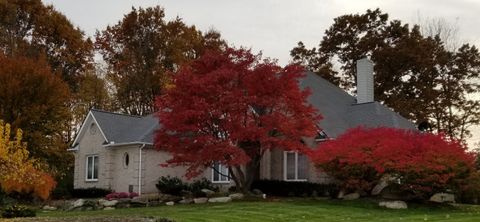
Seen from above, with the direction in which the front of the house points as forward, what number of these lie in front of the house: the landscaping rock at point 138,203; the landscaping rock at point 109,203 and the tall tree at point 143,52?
2

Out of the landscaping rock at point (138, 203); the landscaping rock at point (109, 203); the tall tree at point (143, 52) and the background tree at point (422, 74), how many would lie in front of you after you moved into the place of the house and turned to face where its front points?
2

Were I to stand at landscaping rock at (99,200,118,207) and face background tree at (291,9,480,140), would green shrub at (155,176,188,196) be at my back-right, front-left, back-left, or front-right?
front-left

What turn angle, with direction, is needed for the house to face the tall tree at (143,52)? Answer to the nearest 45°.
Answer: approximately 180°

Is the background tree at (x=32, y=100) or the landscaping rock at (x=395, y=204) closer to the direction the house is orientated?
the landscaping rock

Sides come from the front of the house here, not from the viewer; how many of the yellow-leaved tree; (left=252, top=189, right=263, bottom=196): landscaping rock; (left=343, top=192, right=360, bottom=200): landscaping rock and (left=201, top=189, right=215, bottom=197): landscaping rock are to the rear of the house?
0

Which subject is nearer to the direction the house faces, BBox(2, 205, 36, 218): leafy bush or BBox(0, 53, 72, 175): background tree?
the leafy bush

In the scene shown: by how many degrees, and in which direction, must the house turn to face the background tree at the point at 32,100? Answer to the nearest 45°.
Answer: approximately 90° to its right

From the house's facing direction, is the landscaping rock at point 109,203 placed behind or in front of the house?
in front

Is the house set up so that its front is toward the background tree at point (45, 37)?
no

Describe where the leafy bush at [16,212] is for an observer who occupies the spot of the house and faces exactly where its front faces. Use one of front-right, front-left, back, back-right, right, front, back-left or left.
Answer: front

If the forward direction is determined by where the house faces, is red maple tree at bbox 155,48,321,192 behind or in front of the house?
in front

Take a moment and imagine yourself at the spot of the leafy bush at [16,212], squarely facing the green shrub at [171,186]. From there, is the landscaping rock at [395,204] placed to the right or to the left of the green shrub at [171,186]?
right

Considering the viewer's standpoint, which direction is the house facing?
facing the viewer

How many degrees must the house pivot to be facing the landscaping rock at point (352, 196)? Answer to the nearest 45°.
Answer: approximately 45° to its left

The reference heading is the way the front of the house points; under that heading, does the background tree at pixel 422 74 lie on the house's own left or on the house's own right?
on the house's own left
